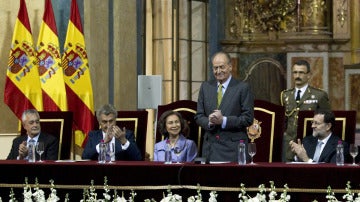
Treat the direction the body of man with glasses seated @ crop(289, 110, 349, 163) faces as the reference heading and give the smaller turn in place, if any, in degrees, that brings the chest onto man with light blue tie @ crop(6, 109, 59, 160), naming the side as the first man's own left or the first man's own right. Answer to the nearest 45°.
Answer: approximately 45° to the first man's own right

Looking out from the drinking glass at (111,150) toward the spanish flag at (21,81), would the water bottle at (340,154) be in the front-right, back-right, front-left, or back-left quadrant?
back-right

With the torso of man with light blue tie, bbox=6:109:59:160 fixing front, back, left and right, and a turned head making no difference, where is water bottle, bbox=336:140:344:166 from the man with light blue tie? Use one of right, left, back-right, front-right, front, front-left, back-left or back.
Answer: front-left

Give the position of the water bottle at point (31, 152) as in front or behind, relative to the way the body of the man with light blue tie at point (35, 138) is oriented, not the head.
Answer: in front

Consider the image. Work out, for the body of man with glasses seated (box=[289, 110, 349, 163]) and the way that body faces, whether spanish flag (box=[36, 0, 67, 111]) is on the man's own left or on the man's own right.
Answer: on the man's own right

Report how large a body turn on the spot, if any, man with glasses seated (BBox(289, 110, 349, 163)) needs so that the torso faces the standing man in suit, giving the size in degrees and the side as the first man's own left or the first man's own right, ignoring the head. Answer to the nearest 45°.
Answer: approximately 45° to the first man's own right

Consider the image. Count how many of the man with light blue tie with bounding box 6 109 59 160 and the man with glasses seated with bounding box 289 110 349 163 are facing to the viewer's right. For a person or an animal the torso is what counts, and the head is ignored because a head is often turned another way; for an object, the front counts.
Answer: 0

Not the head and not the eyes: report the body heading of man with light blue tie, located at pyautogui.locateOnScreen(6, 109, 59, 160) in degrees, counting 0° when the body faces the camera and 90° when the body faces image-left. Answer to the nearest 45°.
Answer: approximately 0°

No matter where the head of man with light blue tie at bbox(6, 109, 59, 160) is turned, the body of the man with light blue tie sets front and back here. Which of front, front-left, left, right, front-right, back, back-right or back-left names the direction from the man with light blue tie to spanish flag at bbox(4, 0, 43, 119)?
back

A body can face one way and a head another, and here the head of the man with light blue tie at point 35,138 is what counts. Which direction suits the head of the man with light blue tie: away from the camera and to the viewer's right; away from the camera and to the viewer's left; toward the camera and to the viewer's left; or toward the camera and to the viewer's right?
toward the camera and to the viewer's right

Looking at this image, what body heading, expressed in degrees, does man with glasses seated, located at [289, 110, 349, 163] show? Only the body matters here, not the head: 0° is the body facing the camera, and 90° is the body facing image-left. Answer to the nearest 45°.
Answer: approximately 45°

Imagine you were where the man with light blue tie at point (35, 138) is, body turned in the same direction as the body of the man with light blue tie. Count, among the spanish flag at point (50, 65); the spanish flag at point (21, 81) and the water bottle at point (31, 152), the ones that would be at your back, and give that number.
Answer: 2
